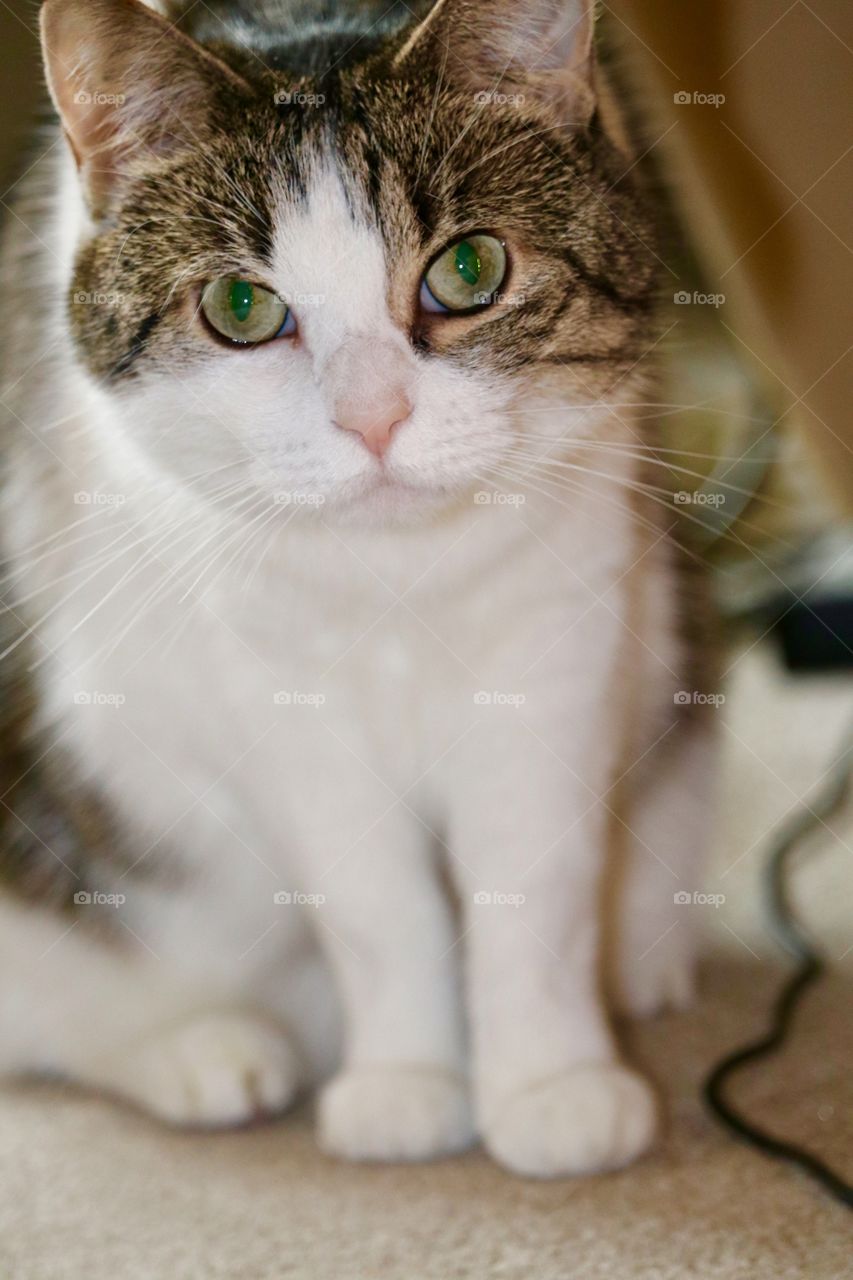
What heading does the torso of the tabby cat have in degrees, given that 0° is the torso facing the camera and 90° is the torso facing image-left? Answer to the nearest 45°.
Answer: approximately 0°
